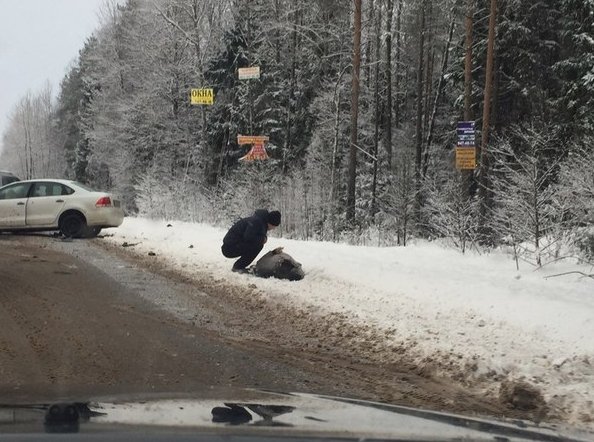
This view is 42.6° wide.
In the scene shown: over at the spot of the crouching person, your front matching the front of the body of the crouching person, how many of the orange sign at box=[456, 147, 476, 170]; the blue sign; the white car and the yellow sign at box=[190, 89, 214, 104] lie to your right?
0

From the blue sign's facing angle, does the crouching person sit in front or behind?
in front

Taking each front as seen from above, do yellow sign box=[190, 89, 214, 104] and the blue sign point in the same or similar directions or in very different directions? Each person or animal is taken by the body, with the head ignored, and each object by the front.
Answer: same or similar directions

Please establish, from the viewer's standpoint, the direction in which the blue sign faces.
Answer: facing the viewer

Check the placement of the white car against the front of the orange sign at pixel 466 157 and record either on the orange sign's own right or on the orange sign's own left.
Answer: on the orange sign's own right

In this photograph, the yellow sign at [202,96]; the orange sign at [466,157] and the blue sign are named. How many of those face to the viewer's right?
0

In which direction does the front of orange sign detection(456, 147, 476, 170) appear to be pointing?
toward the camera

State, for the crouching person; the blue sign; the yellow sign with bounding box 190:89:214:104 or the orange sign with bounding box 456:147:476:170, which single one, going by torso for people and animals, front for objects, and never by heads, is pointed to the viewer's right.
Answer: the crouching person

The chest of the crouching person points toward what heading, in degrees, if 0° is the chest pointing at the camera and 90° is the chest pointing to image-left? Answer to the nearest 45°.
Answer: approximately 270°

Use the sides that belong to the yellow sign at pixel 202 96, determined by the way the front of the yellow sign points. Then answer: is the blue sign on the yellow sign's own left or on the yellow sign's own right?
on the yellow sign's own left

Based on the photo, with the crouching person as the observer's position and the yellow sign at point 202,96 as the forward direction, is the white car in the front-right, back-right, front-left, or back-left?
front-left

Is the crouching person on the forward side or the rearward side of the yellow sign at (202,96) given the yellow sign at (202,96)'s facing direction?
on the forward side

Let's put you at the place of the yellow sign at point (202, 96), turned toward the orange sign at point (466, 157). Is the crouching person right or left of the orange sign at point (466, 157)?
right

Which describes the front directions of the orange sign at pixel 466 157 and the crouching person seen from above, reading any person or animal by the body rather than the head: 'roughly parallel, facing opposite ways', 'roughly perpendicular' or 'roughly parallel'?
roughly perpendicular

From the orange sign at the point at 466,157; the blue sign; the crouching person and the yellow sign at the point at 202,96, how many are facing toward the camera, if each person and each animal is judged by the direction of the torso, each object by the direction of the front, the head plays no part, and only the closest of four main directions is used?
3

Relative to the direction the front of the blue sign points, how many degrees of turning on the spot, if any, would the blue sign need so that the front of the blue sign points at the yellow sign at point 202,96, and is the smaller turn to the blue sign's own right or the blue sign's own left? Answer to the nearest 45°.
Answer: approximately 90° to the blue sign's own right

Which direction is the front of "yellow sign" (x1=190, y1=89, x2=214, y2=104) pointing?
toward the camera
